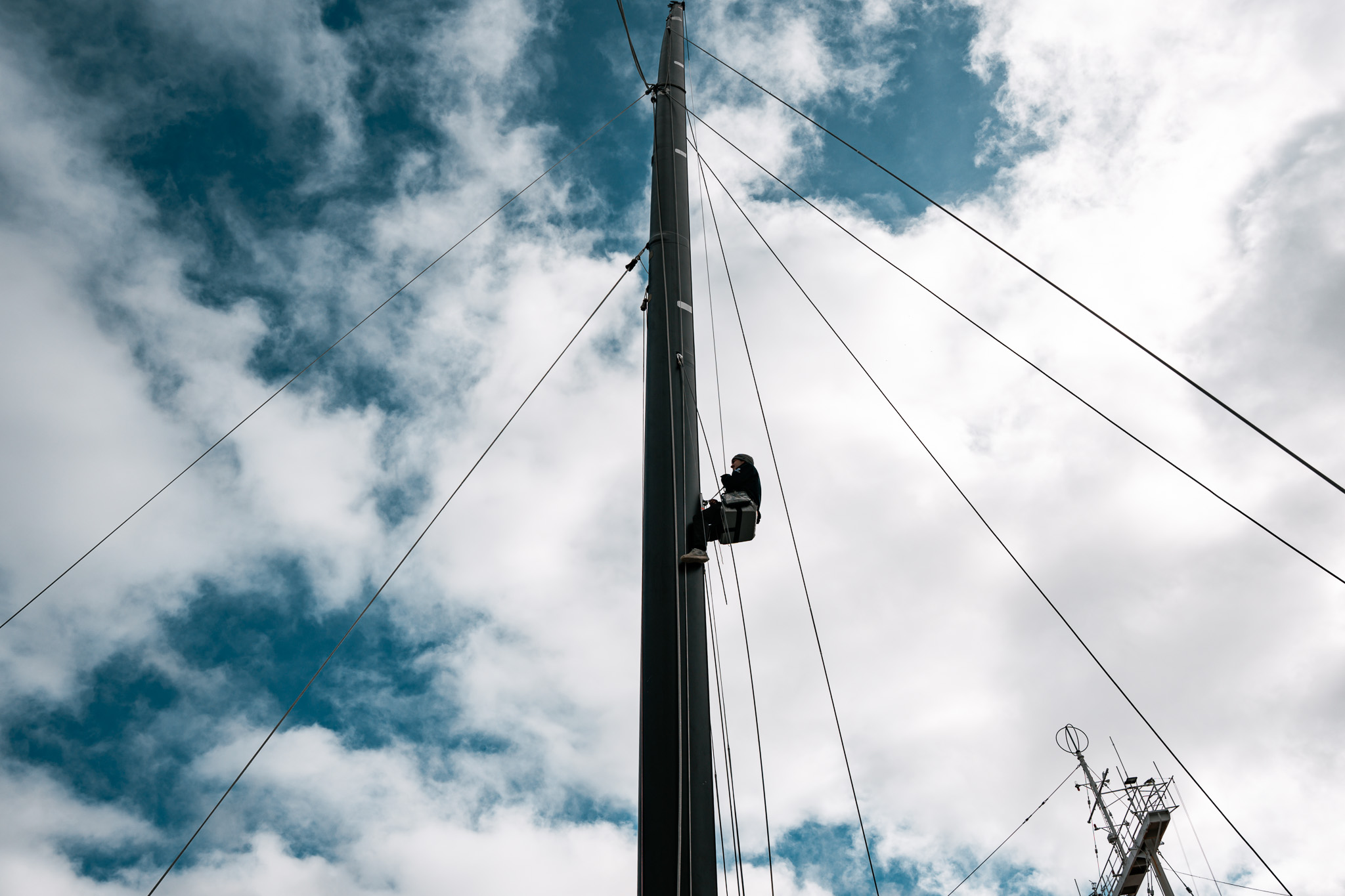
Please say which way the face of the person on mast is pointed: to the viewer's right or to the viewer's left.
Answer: to the viewer's left

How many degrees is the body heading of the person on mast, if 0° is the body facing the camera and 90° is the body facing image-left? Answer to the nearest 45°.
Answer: approximately 90°
